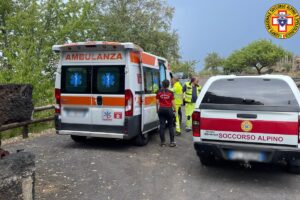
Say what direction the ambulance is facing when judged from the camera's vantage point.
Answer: facing away from the viewer and to the right of the viewer

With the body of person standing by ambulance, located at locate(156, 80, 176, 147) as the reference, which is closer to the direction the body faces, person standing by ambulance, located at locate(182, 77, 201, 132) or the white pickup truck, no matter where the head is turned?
the person standing by ambulance

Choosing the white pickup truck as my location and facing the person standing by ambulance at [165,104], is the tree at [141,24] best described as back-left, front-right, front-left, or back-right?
front-right

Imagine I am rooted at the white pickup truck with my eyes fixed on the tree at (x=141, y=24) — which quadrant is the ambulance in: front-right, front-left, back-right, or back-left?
front-left

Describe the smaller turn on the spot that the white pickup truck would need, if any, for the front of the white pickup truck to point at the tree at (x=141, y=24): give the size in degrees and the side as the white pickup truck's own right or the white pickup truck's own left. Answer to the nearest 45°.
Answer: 0° — it already faces it

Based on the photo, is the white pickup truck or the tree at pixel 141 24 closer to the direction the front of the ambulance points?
the tree

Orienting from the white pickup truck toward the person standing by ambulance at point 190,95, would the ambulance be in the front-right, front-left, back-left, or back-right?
front-left

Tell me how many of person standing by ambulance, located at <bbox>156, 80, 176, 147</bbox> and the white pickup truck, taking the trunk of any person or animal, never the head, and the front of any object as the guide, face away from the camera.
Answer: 2

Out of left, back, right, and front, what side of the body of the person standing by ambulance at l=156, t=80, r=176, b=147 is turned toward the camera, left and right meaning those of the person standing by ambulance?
back

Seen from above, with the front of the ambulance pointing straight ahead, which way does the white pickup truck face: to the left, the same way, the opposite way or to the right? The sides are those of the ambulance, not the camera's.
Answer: the same way

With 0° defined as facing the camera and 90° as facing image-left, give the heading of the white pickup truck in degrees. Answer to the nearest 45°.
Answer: approximately 180°

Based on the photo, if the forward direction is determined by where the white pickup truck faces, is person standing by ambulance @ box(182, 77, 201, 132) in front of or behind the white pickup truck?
in front
